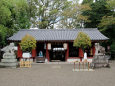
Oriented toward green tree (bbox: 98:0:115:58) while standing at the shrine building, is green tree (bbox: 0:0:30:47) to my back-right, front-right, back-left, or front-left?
back-left

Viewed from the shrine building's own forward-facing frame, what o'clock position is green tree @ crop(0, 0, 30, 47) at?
The green tree is roughly at 4 o'clock from the shrine building.

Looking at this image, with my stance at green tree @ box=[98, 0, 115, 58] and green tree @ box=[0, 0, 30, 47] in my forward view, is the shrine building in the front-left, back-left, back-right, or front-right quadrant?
front-left

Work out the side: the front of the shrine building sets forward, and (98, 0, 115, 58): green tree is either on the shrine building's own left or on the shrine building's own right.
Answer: on the shrine building's own left

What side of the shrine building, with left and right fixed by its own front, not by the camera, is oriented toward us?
front
